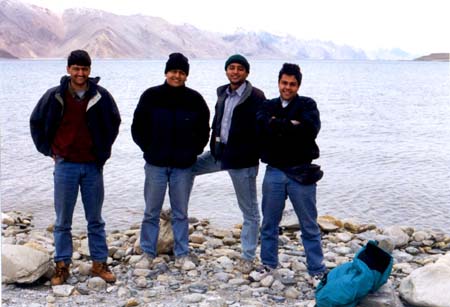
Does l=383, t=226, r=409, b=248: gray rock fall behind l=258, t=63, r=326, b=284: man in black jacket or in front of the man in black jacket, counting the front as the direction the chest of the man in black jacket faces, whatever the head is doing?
behind

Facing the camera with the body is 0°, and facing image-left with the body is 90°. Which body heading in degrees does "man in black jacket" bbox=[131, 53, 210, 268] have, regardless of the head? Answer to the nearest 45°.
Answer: approximately 0°

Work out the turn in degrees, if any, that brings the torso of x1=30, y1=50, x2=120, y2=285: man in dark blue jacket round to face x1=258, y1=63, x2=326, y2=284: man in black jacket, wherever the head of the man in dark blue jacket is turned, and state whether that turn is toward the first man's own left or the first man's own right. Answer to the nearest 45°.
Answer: approximately 90° to the first man's own left

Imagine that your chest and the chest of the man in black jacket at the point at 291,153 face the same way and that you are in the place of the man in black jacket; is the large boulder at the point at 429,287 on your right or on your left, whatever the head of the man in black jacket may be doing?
on your left

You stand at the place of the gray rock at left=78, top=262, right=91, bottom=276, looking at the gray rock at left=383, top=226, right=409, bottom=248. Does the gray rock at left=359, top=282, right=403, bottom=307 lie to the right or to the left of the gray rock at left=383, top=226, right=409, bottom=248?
right

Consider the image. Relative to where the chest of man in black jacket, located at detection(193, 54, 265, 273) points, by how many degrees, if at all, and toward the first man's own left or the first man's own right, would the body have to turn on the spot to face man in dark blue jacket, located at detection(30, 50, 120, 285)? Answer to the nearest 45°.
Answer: approximately 45° to the first man's own right
